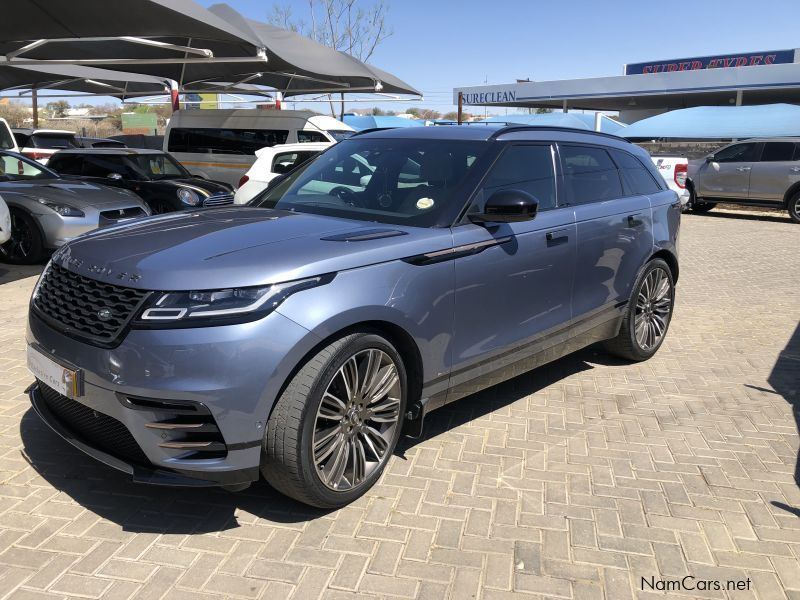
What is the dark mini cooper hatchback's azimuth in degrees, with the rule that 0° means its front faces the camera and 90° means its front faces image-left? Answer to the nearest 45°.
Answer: approximately 315°

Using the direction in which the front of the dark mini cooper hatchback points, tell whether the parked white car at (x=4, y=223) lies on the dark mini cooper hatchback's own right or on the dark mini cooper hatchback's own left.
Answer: on the dark mini cooper hatchback's own right

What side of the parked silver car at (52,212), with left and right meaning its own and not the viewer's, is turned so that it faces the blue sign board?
left

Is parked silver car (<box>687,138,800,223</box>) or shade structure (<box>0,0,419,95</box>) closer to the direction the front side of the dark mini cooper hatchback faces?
the parked silver car

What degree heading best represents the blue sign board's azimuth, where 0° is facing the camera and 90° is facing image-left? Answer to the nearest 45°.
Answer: approximately 45°

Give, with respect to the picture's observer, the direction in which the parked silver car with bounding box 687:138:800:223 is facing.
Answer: facing to the left of the viewer

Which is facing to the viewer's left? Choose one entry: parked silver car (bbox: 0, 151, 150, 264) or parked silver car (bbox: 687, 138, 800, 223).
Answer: parked silver car (bbox: 687, 138, 800, 223)

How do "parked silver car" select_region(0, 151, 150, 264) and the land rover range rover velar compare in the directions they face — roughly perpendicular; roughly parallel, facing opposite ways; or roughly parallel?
roughly perpendicular

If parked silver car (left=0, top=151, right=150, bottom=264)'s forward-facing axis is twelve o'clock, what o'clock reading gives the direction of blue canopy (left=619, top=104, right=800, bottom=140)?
The blue canopy is roughly at 10 o'clock from the parked silver car.

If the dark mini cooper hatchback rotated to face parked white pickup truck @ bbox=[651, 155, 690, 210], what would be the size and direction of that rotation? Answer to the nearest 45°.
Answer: approximately 45° to its left

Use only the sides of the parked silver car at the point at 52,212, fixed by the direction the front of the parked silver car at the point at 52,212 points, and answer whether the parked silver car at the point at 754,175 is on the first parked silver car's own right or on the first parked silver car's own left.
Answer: on the first parked silver car's own left

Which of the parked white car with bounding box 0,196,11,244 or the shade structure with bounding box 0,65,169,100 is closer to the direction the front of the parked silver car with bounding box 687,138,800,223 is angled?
the shade structure
